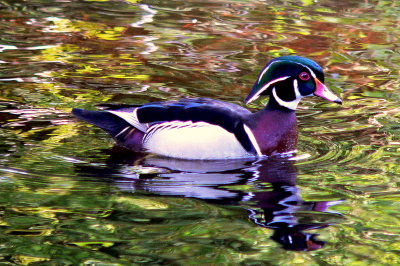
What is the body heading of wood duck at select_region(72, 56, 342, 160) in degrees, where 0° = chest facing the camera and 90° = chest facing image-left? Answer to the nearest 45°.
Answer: approximately 270°
